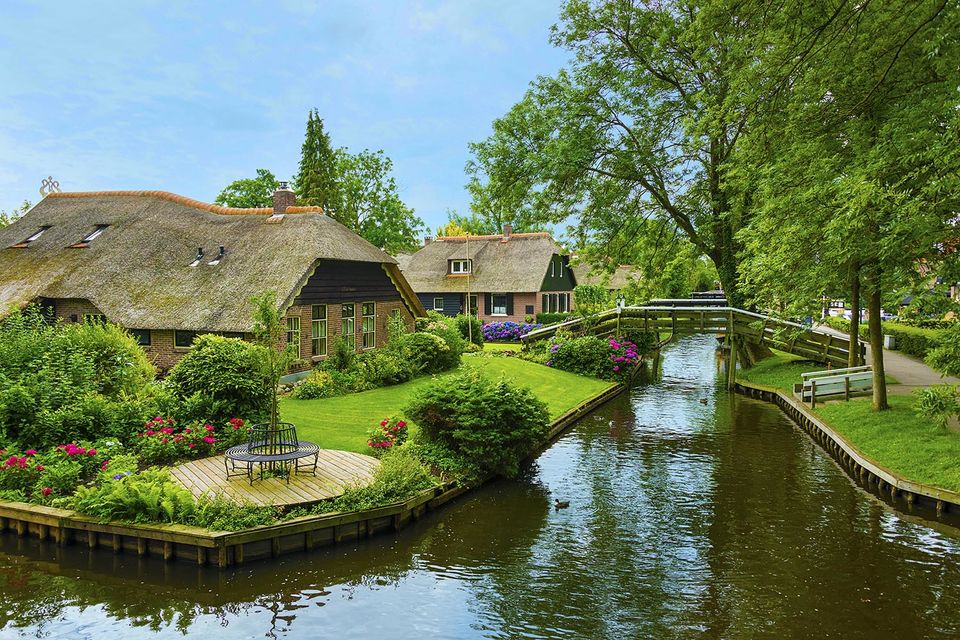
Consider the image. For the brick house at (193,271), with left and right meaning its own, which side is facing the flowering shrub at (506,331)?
left

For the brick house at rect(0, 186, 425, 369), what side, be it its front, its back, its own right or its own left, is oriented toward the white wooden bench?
front

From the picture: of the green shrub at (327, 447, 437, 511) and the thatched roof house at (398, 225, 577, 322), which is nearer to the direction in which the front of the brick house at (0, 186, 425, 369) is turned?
the green shrub

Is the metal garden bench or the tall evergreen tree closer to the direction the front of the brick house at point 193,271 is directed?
the metal garden bench

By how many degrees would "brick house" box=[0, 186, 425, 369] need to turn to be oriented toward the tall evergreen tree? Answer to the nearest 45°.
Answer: approximately 135° to its left

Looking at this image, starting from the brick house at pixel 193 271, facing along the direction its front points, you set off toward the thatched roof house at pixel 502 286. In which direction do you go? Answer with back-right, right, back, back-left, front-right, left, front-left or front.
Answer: left

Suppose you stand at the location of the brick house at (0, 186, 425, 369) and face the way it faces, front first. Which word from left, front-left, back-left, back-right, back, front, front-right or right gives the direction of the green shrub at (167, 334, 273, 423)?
front-right

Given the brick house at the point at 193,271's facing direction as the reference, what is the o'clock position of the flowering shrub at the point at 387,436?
The flowering shrub is roughly at 1 o'clock from the brick house.

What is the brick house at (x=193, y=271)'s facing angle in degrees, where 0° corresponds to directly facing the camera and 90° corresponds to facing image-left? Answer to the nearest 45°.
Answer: approximately 315°

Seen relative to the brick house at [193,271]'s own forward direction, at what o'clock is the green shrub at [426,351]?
The green shrub is roughly at 11 o'clock from the brick house.

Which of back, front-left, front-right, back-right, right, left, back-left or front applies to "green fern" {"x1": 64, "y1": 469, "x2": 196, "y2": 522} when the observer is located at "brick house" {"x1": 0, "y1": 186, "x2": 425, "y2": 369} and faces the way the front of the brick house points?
front-right

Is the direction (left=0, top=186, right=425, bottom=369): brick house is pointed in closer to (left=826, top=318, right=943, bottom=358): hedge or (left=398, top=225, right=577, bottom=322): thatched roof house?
the hedge

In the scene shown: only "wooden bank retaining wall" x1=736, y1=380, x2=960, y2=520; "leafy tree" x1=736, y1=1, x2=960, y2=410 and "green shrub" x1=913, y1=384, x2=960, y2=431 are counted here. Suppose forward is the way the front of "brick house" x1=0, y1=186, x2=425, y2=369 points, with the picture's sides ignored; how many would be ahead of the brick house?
3
